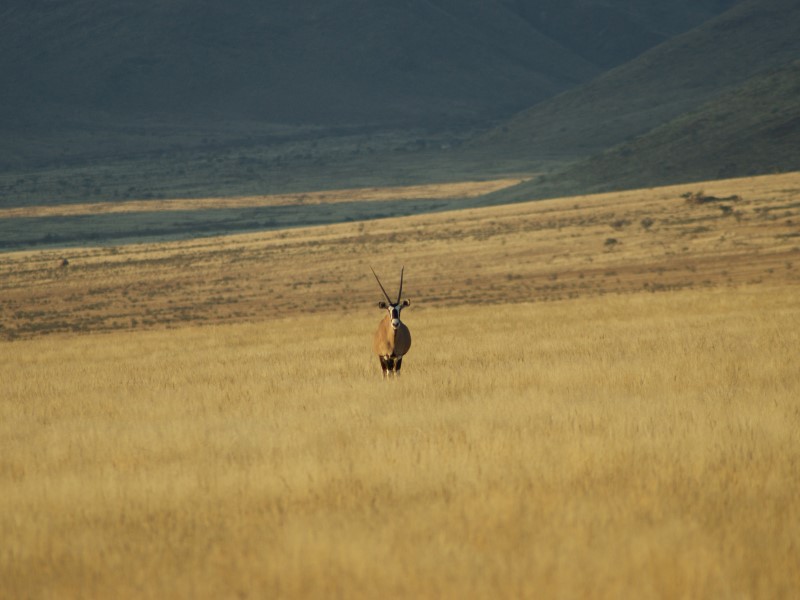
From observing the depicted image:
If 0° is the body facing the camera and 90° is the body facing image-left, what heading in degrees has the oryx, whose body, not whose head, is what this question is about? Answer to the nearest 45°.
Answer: approximately 0°
